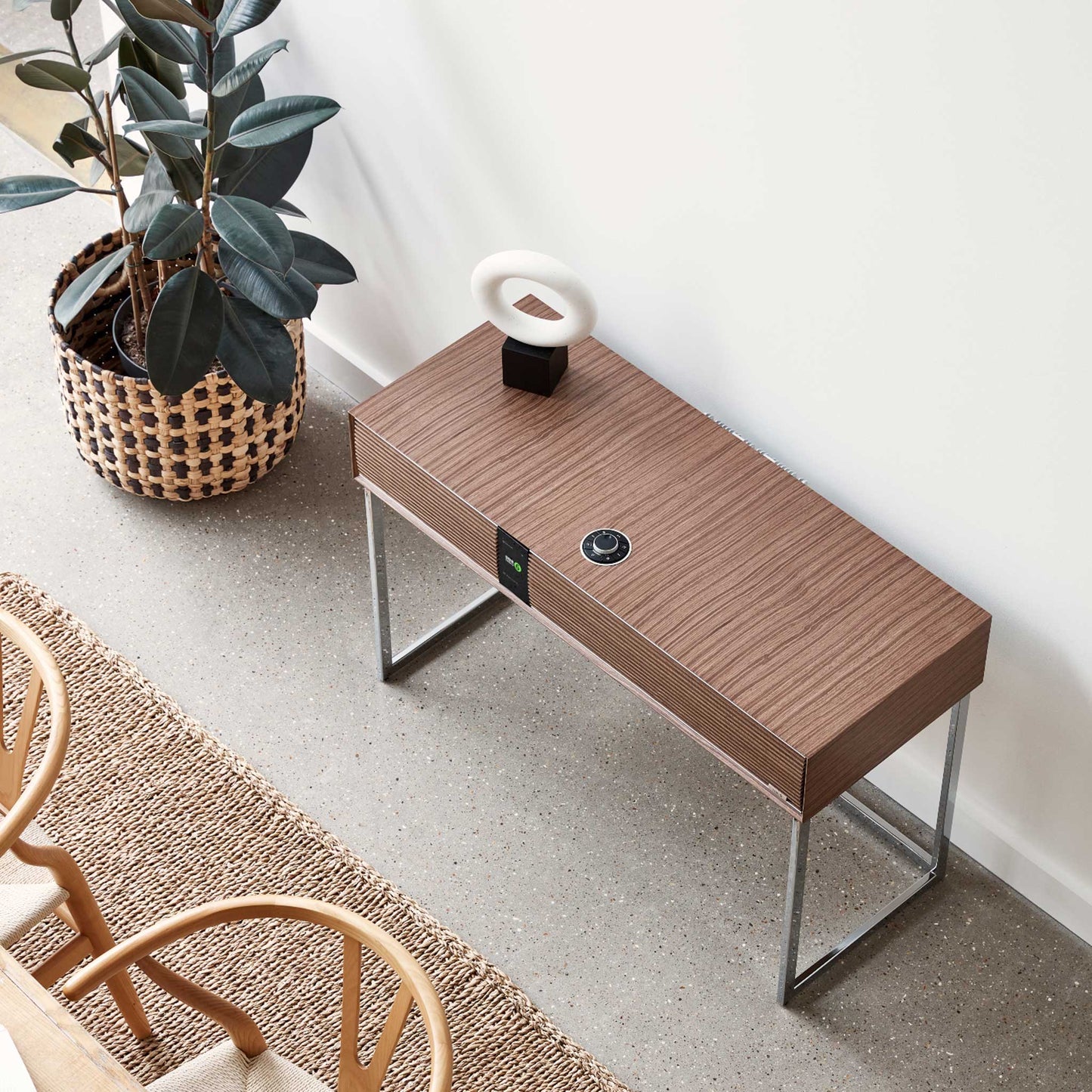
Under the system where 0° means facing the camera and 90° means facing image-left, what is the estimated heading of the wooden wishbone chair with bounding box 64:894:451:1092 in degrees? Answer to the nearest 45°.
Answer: approximately 45°

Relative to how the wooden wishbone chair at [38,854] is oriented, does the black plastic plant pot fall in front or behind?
behind

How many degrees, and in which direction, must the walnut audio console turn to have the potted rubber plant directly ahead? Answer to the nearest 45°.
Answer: approximately 90° to its right

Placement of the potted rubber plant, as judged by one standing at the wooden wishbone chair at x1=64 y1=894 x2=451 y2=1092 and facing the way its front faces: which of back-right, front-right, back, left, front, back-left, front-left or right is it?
back-right

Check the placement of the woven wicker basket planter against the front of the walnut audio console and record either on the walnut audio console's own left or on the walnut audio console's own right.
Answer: on the walnut audio console's own right

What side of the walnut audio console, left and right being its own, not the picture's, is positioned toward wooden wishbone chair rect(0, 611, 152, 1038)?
front

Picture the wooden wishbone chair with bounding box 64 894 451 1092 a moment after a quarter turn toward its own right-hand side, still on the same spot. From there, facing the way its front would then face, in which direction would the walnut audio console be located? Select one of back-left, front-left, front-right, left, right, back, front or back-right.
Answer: right

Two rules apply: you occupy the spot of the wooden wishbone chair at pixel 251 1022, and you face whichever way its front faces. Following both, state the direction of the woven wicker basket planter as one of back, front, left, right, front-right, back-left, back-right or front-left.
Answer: back-right

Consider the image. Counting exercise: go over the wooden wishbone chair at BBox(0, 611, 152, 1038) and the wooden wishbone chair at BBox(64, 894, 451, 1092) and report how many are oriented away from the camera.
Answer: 0

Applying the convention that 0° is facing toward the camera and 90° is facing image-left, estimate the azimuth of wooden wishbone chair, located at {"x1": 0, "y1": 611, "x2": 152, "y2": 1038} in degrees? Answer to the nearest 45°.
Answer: approximately 45°

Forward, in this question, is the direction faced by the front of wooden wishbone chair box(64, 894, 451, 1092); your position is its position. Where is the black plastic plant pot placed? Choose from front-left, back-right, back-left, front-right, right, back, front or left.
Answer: back-right

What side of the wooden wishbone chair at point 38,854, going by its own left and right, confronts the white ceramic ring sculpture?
back
